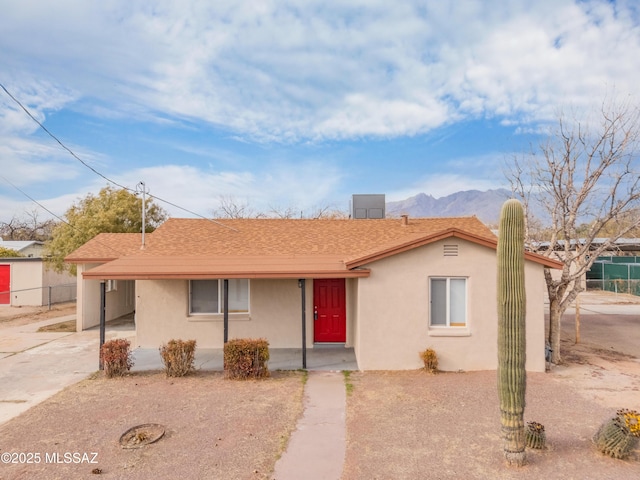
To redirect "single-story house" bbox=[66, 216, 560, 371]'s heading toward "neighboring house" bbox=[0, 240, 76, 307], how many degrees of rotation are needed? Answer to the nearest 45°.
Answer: approximately 135° to its right

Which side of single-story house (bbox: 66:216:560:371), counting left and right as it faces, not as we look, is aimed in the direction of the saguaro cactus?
front

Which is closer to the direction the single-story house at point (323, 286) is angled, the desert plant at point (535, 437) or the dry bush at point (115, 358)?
the desert plant

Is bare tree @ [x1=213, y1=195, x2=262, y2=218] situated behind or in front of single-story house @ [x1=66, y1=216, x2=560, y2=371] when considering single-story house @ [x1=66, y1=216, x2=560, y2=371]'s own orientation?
behind

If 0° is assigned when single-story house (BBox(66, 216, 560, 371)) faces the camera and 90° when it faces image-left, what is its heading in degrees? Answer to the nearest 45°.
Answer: approximately 0°

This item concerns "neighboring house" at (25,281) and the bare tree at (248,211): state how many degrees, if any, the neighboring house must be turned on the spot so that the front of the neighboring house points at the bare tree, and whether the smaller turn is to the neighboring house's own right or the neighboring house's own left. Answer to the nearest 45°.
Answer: approximately 135° to the neighboring house's own left

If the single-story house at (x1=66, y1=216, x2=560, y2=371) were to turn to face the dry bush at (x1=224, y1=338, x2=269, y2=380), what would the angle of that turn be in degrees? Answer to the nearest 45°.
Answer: approximately 45° to its right

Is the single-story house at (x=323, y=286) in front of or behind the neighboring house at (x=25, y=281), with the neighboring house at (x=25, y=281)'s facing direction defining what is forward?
in front

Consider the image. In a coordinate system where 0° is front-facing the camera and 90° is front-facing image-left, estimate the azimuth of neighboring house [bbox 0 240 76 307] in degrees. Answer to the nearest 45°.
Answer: approximately 0°

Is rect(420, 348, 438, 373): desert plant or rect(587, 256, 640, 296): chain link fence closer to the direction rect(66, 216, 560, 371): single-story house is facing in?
the desert plant

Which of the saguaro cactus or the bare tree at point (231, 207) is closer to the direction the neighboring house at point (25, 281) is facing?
the saguaro cactus

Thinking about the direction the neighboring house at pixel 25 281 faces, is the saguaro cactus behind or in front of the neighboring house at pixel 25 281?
in front

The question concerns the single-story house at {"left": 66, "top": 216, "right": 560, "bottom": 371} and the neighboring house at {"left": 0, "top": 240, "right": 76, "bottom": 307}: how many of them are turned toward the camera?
2
